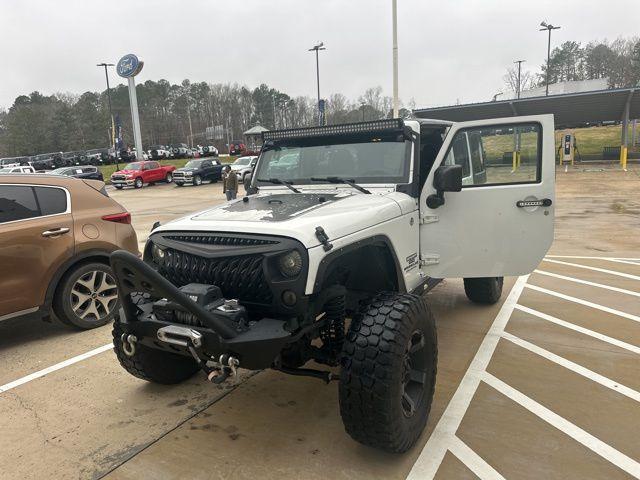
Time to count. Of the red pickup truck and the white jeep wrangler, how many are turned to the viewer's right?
0

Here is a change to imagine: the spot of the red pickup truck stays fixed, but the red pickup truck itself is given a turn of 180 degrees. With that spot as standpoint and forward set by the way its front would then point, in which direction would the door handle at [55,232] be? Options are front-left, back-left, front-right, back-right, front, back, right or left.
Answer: back-right

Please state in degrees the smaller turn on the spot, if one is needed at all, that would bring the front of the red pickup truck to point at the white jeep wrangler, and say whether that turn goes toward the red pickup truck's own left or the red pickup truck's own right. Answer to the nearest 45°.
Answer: approximately 45° to the red pickup truck's own left

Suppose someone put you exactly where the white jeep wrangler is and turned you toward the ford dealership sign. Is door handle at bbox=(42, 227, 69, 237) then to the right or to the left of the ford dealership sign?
left

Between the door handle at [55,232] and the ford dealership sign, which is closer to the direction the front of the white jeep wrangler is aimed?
the door handle

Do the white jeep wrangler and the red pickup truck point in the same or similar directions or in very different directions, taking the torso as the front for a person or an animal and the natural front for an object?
same or similar directions
